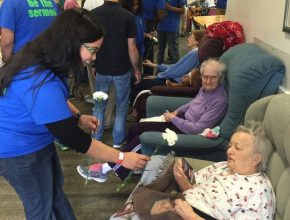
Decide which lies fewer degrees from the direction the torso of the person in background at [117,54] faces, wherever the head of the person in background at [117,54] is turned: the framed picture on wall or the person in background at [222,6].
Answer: the person in background

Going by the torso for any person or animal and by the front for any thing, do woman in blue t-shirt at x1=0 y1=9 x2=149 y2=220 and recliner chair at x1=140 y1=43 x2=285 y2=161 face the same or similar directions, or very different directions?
very different directions

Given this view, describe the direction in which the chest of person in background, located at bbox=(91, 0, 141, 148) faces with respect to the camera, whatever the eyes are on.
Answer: away from the camera

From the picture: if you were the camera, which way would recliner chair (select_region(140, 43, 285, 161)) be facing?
facing to the left of the viewer

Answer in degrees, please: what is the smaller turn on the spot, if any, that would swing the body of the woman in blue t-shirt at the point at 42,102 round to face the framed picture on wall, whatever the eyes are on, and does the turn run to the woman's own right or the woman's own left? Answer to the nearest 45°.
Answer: approximately 45° to the woman's own left

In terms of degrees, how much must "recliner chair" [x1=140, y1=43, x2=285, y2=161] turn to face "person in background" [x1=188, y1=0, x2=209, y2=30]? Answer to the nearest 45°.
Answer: approximately 90° to its right

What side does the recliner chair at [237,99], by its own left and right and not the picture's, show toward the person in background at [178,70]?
right

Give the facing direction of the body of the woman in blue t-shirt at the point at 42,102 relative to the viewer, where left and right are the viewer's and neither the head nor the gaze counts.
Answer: facing to the right of the viewer

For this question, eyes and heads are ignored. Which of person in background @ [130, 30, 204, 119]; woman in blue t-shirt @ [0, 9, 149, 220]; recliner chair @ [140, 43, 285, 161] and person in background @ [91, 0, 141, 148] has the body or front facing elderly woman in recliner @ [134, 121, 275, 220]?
the woman in blue t-shirt

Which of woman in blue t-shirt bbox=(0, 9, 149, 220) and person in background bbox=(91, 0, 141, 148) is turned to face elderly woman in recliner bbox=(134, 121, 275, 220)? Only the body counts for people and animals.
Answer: the woman in blue t-shirt

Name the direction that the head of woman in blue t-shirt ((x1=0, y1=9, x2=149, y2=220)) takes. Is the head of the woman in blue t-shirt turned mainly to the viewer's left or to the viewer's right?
to the viewer's right

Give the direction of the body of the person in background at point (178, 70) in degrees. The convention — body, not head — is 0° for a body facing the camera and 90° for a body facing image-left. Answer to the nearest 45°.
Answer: approximately 90°
